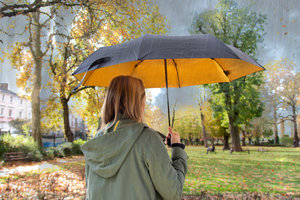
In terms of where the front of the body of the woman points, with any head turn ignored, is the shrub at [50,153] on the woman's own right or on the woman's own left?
on the woman's own left

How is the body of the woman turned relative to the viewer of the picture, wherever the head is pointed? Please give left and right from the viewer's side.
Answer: facing away from the viewer and to the right of the viewer

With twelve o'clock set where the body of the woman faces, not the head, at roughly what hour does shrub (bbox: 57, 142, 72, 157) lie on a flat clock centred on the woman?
The shrub is roughly at 10 o'clock from the woman.

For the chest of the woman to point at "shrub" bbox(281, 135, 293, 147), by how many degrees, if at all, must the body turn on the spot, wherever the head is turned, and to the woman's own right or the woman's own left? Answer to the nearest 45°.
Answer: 0° — they already face it

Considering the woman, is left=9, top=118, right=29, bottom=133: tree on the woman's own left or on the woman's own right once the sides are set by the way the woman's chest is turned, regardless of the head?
on the woman's own left

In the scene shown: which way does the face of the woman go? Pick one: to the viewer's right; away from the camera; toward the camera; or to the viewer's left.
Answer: away from the camera

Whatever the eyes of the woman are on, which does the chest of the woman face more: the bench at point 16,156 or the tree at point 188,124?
the tree

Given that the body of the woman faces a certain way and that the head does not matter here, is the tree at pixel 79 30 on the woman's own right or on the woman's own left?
on the woman's own left

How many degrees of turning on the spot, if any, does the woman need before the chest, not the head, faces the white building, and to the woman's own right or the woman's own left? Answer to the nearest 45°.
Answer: approximately 90° to the woman's own left

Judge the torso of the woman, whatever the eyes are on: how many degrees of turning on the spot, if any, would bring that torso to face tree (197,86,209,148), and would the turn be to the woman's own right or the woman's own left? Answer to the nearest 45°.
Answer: approximately 45° to the woman's own left

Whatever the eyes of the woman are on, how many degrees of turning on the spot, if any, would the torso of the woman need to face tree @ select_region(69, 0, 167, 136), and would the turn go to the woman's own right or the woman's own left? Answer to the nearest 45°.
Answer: approximately 45° to the woman's own left

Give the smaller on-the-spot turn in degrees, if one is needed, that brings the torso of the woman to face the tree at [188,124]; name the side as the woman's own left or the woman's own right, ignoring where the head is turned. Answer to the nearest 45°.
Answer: approximately 45° to the woman's own left
